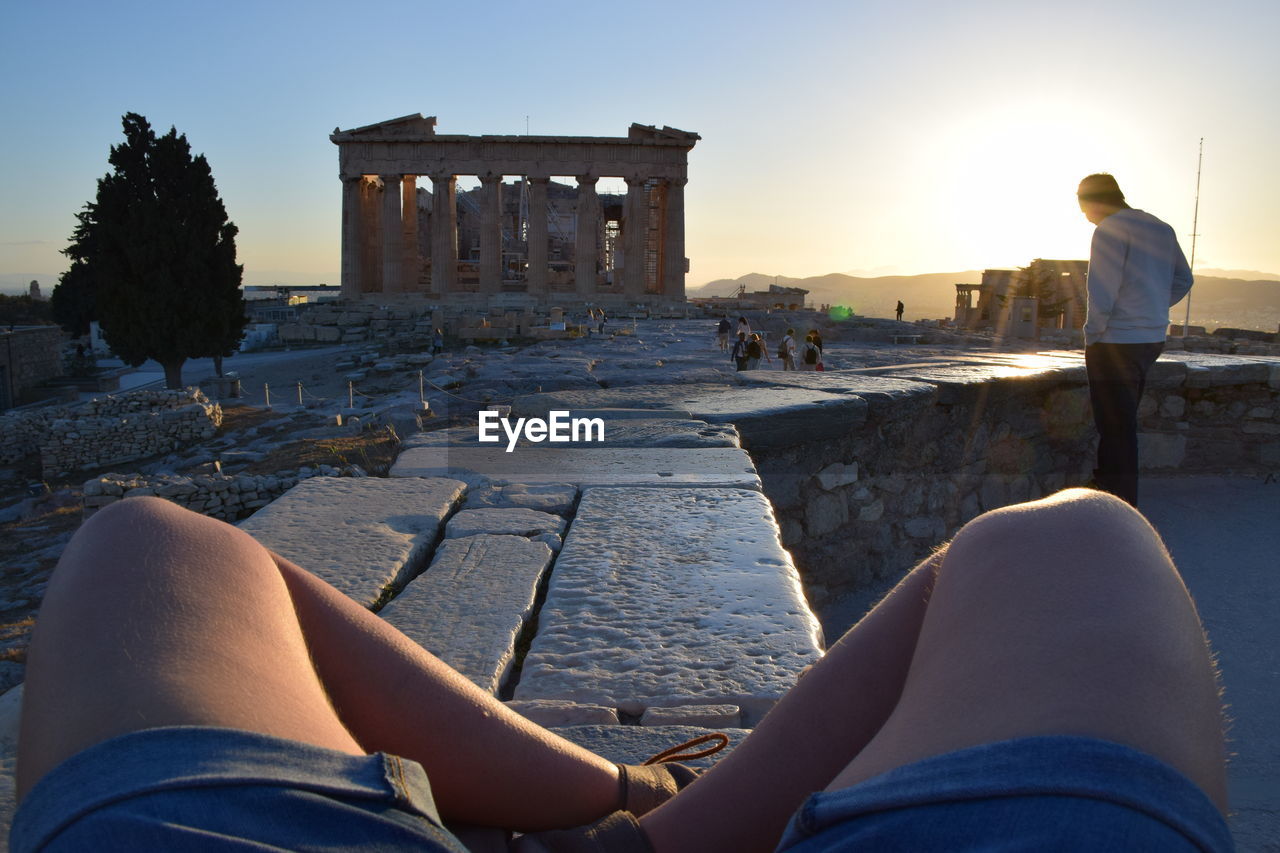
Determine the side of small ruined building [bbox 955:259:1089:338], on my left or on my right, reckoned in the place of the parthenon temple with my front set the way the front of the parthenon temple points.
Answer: on my left

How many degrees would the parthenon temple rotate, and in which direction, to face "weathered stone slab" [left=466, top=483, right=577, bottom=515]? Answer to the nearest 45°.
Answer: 0° — it already faces it

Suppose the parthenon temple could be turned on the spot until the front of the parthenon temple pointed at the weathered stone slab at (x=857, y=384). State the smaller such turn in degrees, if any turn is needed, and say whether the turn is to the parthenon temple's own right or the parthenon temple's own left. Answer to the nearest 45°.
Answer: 0° — it already faces it

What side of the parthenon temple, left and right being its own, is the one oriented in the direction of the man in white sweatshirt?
front

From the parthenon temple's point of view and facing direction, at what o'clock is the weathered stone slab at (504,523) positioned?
The weathered stone slab is roughly at 12 o'clock from the parthenon temple.

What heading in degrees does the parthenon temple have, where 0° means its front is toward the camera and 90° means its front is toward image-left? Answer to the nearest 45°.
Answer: approximately 0°

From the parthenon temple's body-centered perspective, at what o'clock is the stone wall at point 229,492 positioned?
The stone wall is roughly at 12 o'clock from the parthenon temple.

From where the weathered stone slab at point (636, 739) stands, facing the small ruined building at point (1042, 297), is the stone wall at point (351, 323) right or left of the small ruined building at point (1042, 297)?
left

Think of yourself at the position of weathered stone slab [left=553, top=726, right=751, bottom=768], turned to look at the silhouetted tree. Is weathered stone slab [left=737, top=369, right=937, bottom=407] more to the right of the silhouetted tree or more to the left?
right

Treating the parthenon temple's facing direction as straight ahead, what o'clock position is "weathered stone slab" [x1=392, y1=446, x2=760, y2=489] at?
The weathered stone slab is roughly at 12 o'clock from the parthenon temple.

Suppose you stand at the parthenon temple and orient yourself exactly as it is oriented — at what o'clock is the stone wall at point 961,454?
The stone wall is roughly at 12 o'clock from the parthenon temple.

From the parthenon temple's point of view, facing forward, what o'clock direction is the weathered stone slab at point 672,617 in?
The weathered stone slab is roughly at 12 o'clock from the parthenon temple.

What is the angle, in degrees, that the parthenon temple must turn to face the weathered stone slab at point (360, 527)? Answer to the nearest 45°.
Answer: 0° — it already faces it

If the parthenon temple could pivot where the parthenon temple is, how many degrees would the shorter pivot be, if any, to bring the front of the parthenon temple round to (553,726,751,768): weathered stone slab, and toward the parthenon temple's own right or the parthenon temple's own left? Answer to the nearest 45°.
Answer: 0° — it already faces it

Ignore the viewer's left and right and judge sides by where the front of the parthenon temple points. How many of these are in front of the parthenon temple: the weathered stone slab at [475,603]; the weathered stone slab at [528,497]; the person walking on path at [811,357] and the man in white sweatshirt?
4
